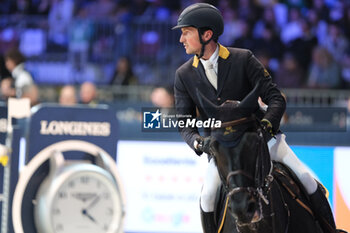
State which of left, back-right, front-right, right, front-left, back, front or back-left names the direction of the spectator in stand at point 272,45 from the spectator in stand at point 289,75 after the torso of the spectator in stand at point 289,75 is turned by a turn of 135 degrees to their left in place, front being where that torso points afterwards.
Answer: left

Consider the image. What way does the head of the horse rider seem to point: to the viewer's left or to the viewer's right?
to the viewer's left

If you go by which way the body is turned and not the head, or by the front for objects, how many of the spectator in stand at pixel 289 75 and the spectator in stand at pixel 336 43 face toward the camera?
2

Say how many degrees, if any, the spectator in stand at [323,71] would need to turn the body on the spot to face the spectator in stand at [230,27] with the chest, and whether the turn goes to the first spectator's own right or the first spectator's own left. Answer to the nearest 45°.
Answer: approximately 90° to the first spectator's own right

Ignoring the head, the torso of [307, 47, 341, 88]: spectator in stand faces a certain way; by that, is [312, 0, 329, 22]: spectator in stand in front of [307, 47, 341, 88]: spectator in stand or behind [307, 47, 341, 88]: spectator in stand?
behind

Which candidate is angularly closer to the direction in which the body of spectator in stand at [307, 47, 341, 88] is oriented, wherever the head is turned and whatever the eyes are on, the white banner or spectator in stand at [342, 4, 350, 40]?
the white banner

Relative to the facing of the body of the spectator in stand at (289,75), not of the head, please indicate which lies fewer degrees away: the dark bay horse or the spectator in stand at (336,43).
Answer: the dark bay horse

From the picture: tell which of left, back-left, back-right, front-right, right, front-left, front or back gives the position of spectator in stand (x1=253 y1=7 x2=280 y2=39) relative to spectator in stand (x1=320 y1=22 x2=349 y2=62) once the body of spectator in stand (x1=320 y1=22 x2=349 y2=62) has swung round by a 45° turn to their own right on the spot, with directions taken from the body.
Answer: front-right
